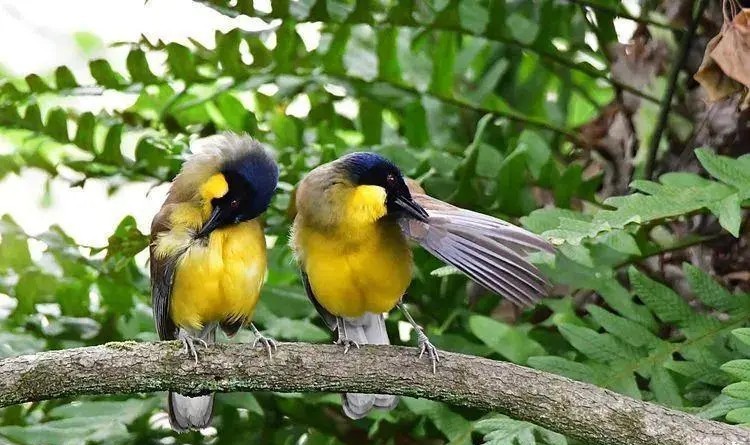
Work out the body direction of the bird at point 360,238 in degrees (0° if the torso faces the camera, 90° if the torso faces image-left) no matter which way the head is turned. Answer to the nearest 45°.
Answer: approximately 0°
